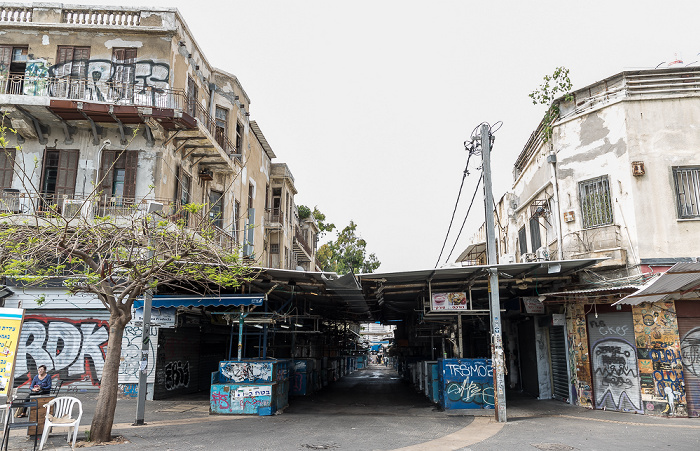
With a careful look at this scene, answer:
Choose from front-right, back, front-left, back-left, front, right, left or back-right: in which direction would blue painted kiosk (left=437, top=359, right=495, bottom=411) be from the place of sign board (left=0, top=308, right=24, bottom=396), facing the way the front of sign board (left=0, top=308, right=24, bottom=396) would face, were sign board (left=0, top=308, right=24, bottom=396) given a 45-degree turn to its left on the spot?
front-left

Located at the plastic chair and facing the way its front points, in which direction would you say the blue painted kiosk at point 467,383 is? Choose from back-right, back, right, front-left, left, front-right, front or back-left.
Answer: left

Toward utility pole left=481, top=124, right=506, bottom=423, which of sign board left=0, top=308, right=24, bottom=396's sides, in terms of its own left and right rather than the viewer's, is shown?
left

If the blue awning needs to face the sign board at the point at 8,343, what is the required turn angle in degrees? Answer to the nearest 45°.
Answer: approximately 45° to its right

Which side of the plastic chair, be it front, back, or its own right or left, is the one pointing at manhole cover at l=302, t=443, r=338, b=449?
left

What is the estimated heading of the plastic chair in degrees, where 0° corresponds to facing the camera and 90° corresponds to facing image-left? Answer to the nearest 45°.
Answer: approximately 0°

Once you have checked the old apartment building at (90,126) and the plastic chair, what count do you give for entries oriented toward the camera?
2

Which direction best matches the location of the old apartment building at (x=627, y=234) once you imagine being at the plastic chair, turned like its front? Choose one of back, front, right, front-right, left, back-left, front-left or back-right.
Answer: left

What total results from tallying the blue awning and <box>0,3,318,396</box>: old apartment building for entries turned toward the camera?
2

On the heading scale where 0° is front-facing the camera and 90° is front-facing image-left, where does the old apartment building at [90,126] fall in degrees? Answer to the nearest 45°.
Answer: approximately 0°
